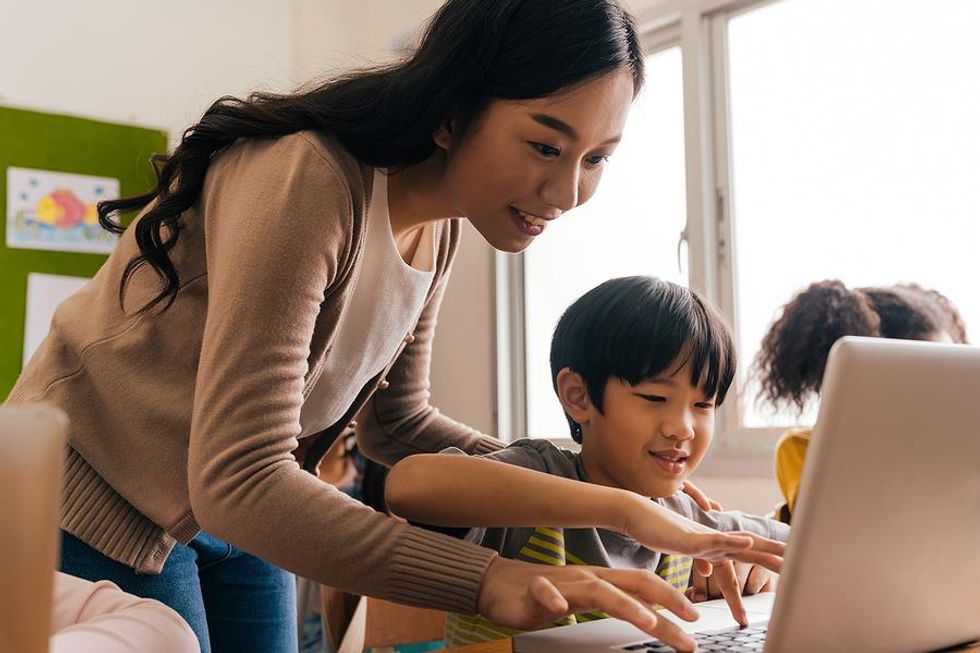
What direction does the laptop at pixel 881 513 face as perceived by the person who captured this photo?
facing away from the viewer and to the left of the viewer

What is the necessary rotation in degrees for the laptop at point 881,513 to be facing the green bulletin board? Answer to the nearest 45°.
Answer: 0° — it already faces it

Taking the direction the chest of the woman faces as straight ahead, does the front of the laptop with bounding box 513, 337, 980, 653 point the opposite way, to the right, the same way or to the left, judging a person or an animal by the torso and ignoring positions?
the opposite way

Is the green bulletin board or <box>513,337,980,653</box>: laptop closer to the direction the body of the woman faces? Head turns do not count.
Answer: the laptop

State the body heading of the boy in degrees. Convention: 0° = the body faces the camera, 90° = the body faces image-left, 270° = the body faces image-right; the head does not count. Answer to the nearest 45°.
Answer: approximately 315°

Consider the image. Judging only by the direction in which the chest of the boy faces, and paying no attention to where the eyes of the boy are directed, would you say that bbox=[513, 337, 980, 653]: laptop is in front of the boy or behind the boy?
in front

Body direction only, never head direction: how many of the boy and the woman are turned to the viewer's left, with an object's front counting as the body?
0

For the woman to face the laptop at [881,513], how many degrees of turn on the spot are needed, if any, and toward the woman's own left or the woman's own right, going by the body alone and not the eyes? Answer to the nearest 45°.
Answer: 0° — they already face it

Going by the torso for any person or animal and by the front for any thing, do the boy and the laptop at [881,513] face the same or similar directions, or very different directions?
very different directions

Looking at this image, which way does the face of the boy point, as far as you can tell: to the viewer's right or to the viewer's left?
to the viewer's right
